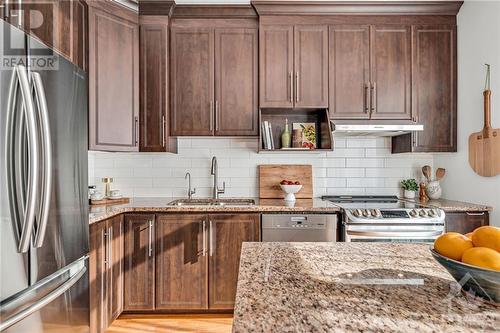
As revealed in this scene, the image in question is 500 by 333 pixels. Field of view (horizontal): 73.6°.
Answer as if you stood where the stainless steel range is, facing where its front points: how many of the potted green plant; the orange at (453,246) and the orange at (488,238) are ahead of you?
2

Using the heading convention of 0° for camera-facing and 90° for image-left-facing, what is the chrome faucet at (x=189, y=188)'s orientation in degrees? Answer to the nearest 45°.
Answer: approximately 45°

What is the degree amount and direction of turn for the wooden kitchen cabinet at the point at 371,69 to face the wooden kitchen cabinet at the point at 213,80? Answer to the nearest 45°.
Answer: approximately 90° to its right

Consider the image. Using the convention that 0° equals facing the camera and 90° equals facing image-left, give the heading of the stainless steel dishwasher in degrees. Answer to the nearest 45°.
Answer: approximately 0°

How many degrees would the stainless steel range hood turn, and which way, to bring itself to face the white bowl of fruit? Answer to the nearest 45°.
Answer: approximately 90° to its right
